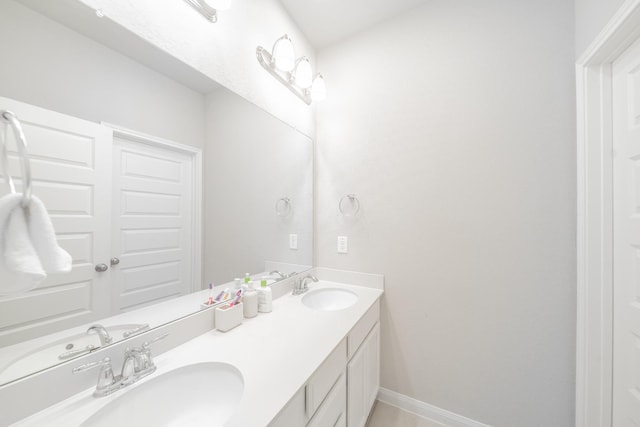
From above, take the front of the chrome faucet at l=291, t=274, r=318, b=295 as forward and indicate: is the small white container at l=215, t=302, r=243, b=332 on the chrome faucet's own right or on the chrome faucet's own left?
on the chrome faucet's own right

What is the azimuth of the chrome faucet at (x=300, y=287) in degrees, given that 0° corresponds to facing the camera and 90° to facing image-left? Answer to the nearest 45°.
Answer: approximately 315°

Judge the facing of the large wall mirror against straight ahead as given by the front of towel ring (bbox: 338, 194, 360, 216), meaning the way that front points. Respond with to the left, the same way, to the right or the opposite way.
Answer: to the left

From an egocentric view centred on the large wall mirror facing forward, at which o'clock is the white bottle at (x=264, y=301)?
The white bottle is roughly at 10 o'clock from the large wall mirror.

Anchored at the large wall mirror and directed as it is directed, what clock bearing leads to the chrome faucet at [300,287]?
The chrome faucet is roughly at 10 o'clock from the large wall mirror.

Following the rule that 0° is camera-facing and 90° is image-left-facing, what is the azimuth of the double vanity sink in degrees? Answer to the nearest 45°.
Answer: approximately 315°

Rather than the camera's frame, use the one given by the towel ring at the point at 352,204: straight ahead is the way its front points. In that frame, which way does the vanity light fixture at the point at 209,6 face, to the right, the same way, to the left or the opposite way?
to the left
